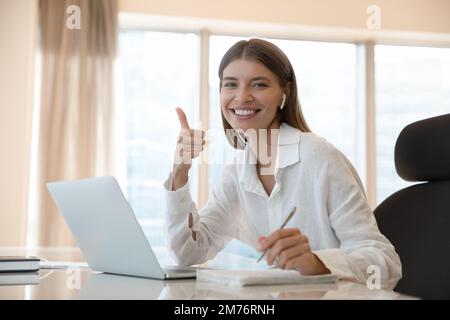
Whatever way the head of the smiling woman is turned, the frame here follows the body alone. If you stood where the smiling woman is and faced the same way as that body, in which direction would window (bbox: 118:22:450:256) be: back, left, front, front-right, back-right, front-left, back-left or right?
back-right

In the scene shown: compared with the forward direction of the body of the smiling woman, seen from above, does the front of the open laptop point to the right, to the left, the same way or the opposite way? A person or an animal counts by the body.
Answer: the opposite way

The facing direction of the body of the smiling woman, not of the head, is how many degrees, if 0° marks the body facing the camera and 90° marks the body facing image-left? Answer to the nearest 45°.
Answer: approximately 45°

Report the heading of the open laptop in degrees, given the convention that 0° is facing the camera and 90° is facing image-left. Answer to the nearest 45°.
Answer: approximately 225°

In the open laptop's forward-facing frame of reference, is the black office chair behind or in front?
in front
